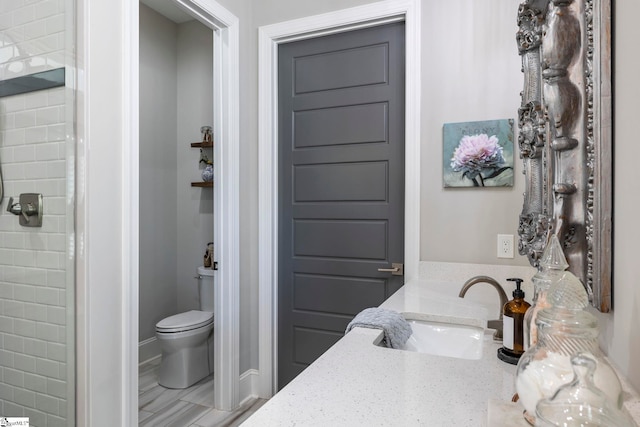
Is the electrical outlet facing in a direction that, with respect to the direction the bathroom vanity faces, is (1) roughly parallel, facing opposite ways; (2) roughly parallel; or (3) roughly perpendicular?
roughly perpendicular

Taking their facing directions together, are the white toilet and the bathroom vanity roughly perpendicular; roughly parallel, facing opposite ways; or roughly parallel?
roughly perpendicular

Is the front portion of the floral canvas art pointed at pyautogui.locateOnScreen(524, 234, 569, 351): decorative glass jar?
yes

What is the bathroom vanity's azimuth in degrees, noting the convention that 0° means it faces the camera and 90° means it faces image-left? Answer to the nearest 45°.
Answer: approximately 90°

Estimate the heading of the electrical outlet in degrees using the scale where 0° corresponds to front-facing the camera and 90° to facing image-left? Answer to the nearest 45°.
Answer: approximately 0°

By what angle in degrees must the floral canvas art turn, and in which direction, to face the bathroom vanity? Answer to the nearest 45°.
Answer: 0° — it already faces it

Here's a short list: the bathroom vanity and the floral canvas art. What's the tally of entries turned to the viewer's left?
1

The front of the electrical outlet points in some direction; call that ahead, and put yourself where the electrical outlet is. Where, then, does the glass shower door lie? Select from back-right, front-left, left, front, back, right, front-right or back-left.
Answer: front-right

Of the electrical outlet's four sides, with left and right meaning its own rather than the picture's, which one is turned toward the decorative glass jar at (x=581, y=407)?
front
